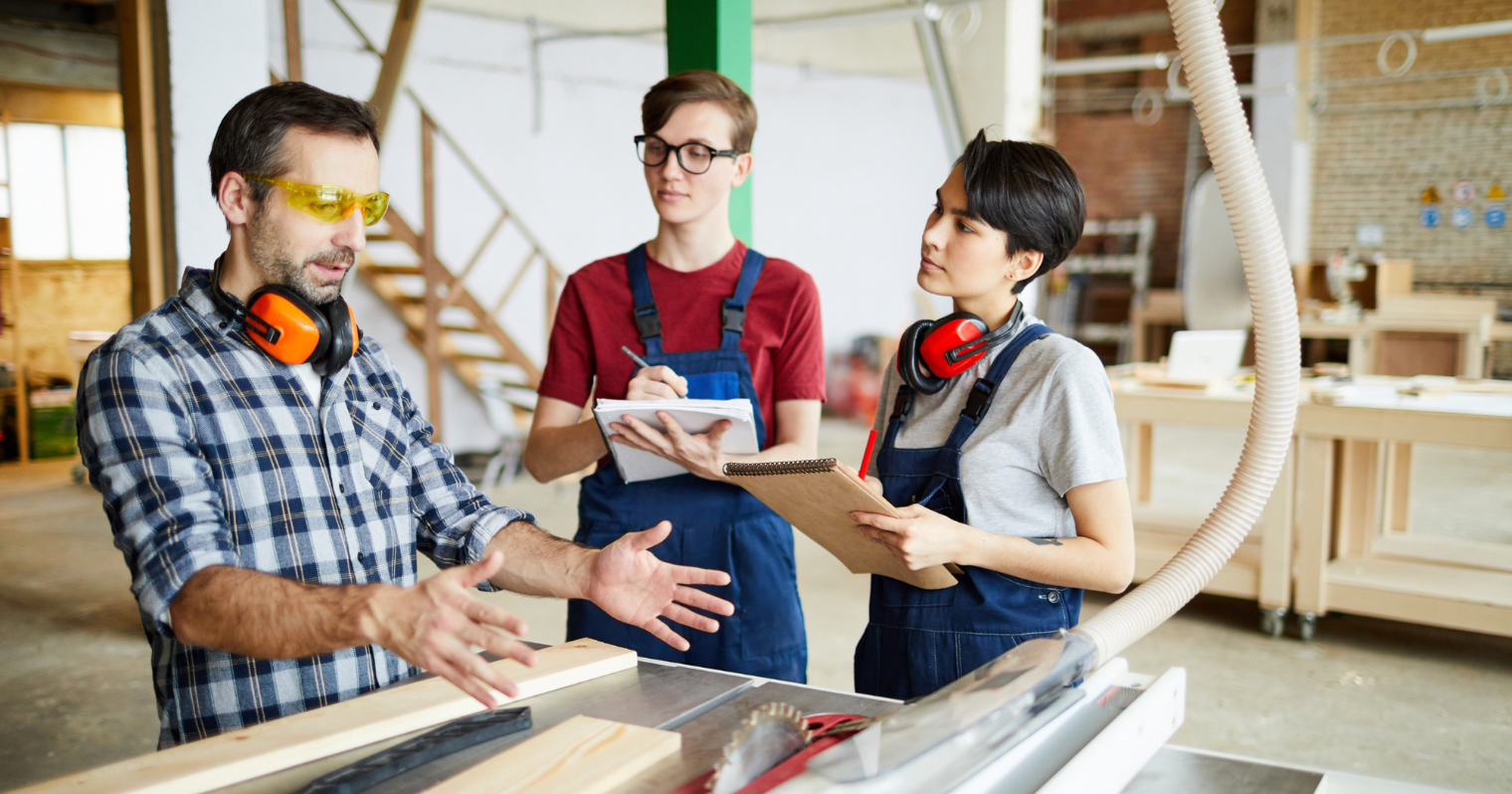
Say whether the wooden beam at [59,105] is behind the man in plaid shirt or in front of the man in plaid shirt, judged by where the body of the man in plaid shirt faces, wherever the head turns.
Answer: behind

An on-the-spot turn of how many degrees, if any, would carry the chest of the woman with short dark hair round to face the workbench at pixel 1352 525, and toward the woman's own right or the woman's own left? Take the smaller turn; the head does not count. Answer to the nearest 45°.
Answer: approximately 180°

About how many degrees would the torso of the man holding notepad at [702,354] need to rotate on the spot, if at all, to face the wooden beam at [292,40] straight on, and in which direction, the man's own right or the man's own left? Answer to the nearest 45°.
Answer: approximately 135° to the man's own right

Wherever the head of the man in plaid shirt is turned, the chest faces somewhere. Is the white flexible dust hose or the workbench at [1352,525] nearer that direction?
the white flexible dust hose

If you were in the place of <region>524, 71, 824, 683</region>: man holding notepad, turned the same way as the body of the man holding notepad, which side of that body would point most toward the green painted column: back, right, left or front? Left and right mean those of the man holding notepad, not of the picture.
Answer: back

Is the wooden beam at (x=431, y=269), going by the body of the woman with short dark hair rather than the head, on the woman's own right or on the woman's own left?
on the woman's own right

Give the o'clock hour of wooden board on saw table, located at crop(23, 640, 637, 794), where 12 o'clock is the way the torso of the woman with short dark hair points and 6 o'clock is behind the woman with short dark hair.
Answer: The wooden board on saw table is roughly at 12 o'clock from the woman with short dark hair.

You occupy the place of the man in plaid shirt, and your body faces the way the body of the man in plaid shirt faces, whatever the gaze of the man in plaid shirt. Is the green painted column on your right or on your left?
on your left

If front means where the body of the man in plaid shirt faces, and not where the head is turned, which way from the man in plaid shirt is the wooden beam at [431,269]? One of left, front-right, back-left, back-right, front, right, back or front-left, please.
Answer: back-left

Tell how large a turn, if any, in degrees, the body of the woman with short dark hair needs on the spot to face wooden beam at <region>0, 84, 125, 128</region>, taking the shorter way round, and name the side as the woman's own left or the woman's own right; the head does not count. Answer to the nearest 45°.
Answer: approximately 90° to the woman's own right

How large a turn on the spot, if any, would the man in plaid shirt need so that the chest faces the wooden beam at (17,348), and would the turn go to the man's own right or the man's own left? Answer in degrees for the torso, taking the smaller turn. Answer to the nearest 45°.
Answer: approximately 135° to the man's own left

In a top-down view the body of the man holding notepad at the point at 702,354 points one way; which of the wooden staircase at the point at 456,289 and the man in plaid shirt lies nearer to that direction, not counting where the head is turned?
the man in plaid shirt

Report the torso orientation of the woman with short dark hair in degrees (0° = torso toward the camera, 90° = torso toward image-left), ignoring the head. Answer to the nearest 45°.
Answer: approximately 45°

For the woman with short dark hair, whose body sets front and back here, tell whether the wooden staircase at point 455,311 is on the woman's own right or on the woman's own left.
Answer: on the woman's own right
